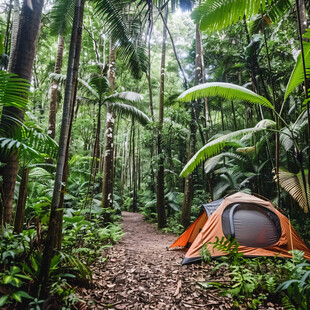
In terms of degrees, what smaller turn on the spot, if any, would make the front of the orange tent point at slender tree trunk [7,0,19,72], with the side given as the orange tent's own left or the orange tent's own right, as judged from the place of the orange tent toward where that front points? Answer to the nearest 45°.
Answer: approximately 45° to the orange tent's own right

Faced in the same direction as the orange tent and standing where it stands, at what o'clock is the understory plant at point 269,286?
The understory plant is roughly at 12 o'clock from the orange tent.

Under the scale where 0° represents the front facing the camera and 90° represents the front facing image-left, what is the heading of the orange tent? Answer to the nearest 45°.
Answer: approximately 0°

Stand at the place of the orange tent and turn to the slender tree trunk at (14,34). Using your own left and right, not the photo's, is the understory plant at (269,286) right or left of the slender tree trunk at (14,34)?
left

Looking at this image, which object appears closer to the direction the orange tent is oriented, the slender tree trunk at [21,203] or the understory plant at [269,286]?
the understory plant

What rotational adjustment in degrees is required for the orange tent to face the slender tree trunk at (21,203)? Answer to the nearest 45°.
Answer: approximately 45° to its right
